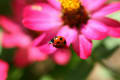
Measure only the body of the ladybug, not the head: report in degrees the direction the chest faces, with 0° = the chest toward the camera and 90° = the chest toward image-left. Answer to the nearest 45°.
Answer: approximately 90°

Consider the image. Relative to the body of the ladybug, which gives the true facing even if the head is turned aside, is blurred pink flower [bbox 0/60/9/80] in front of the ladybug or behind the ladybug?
in front
